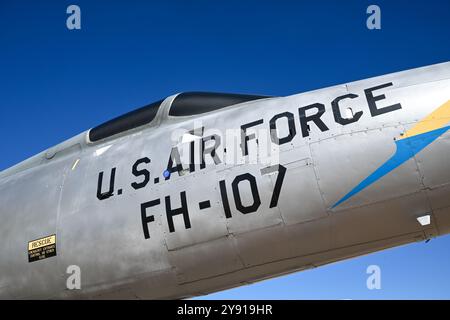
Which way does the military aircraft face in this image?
to the viewer's left
